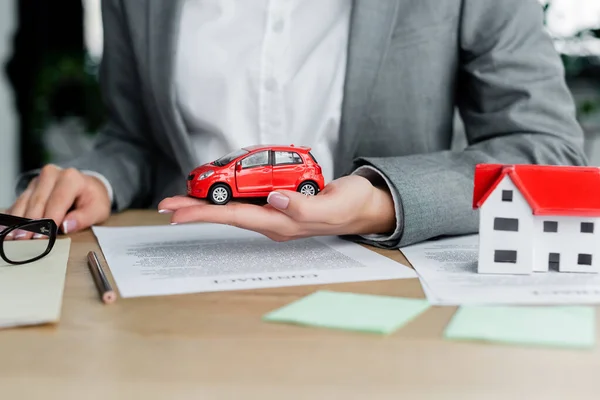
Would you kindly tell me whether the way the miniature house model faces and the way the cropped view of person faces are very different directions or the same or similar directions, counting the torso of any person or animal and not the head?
same or similar directions

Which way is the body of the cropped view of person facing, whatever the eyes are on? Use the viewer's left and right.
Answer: facing the viewer

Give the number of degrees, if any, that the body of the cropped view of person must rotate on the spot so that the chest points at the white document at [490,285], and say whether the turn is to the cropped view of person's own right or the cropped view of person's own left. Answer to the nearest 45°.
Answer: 0° — they already face it

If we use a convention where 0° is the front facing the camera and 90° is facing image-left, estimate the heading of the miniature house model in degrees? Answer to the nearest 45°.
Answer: approximately 0°

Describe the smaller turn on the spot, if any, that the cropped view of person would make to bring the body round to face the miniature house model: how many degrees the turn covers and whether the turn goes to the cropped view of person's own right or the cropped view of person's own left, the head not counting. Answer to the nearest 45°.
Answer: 0° — they already face it

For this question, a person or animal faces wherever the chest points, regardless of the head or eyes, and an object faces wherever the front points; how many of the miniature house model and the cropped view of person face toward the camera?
2

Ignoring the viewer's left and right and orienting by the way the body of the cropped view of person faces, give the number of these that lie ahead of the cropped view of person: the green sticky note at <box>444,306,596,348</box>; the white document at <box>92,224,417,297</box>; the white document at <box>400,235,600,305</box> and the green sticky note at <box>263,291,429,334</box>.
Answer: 4

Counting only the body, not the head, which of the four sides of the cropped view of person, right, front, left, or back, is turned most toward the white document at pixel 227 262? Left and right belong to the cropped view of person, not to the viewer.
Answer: front

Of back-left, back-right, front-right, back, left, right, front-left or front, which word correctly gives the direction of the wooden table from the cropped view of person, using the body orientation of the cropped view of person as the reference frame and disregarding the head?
front

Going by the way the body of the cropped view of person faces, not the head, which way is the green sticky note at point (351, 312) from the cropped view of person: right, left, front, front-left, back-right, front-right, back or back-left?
front
